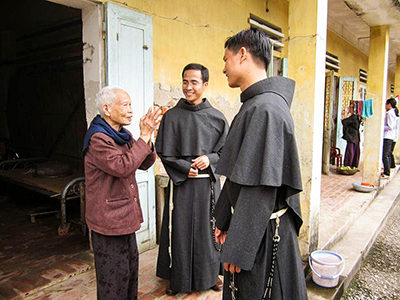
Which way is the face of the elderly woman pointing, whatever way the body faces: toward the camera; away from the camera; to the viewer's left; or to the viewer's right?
to the viewer's right

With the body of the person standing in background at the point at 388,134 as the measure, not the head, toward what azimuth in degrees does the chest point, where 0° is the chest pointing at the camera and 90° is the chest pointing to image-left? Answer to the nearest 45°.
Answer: approximately 90°

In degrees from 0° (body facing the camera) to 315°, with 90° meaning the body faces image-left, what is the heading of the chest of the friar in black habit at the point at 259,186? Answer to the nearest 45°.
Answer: approximately 90°

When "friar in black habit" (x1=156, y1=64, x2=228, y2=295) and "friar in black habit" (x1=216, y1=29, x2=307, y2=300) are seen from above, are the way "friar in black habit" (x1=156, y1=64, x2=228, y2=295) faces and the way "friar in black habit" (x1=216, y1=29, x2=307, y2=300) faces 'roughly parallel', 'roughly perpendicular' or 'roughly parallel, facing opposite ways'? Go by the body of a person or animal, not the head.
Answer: roughly perpendicular

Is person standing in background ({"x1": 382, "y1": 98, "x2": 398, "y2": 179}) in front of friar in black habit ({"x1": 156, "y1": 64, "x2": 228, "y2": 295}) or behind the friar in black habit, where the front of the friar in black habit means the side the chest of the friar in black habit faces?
behind

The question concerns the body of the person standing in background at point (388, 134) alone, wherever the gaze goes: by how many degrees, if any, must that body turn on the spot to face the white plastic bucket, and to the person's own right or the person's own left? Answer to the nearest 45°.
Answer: approximately 90° to the person's own left

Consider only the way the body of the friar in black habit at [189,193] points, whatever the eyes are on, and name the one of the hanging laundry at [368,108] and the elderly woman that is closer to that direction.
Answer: the elderly woman

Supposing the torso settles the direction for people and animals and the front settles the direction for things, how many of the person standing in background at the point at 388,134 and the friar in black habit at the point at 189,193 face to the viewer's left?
1

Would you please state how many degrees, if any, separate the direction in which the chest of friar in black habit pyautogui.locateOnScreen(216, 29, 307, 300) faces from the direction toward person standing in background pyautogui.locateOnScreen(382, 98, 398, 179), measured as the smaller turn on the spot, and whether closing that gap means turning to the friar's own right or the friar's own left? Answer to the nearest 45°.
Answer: approximately 135° to the friar's own right

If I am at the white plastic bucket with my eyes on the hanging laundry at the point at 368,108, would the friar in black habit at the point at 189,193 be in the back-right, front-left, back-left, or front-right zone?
back-left

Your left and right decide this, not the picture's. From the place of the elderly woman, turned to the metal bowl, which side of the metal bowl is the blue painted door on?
left
